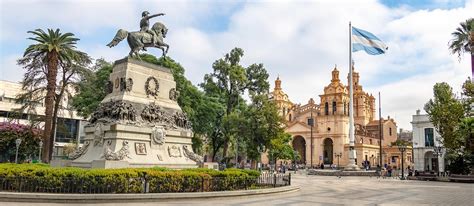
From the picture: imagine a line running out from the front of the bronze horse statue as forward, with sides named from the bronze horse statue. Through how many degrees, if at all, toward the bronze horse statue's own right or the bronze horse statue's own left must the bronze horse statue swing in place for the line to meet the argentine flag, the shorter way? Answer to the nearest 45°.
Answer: approximately 45° to the bronze horse statue's own left

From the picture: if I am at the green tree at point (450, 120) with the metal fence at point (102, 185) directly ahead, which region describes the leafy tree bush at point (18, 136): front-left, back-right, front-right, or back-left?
front-right

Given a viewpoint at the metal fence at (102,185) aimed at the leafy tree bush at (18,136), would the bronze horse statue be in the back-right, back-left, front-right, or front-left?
front-right

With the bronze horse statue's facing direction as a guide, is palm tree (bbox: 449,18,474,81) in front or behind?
in front

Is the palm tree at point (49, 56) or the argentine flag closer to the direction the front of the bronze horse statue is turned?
the argentine flag

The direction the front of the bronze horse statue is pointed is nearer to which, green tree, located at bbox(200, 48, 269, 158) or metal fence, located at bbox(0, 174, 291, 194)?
the green tree

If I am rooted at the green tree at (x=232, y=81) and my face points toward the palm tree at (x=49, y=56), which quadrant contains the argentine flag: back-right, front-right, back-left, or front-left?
back-left

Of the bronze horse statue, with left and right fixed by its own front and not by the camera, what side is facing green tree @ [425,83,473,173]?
front

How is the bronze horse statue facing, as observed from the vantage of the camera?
facing to the right of the viewer

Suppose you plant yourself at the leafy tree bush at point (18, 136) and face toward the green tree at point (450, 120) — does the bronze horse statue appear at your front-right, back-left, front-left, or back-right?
front-right

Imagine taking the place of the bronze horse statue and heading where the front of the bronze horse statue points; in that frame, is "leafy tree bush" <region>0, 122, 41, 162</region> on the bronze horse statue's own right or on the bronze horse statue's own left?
on the bronze horse statue's own left

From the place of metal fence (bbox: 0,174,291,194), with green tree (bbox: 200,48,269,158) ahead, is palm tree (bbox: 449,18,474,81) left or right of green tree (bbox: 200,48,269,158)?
right
